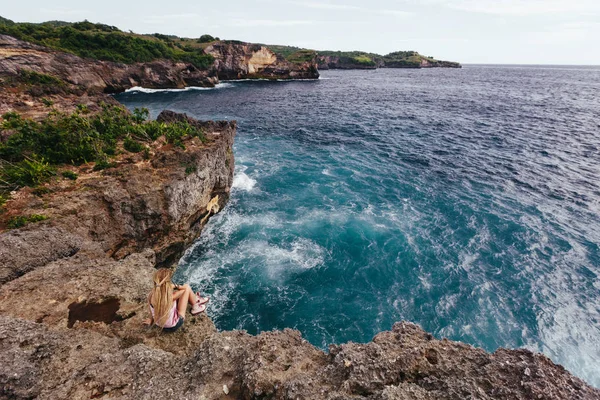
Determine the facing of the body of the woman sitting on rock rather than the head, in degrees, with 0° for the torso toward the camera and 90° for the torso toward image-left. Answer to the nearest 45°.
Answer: approximately 225°
